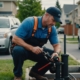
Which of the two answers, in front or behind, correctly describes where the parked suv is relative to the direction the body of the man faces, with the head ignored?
behind

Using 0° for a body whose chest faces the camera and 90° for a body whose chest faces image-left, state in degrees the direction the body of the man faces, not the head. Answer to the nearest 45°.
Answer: approximately 315°

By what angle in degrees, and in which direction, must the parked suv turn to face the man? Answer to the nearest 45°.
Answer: approximately 45° to its left

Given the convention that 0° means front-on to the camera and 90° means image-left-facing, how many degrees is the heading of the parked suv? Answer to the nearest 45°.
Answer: approximately 45°
